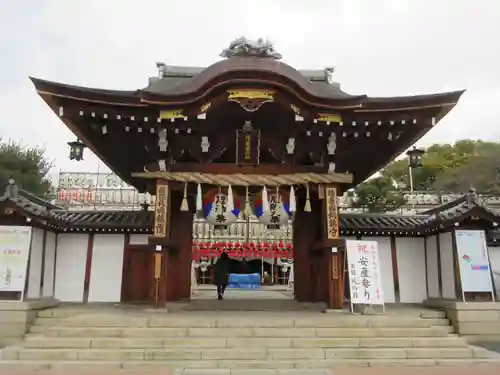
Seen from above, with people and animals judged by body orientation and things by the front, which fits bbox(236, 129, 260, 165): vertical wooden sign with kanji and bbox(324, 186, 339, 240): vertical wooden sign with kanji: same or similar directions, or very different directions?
same or similar directions

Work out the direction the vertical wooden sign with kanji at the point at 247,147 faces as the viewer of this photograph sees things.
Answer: facing the viewer

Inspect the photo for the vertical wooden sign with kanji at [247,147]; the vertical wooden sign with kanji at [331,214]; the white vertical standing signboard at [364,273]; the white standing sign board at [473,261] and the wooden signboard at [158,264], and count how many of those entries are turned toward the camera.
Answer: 5

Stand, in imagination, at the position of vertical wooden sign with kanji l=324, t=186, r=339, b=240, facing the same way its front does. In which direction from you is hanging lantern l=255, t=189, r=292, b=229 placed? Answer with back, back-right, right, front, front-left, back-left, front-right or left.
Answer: right

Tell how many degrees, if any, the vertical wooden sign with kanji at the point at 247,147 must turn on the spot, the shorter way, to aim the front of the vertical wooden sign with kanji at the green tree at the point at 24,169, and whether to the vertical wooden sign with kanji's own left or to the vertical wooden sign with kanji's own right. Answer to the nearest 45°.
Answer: approximately 135° to the vertical wooden sign with kanji's own right

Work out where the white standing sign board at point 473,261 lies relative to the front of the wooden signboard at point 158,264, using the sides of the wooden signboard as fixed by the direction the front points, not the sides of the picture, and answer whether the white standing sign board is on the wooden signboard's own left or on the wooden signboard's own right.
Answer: on the wooden signboard's own left

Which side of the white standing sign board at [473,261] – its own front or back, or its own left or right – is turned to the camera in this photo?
front

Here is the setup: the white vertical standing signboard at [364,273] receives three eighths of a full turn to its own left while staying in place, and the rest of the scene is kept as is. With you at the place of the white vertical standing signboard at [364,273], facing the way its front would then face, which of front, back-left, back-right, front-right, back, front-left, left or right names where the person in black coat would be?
left

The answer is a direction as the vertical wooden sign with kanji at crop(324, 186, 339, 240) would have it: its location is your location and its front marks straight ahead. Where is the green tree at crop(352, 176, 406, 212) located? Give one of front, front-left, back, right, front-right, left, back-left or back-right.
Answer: back

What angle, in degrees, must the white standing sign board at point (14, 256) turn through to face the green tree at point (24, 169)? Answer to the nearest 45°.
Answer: approximately 180°

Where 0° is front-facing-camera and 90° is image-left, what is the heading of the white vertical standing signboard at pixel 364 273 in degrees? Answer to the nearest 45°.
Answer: approximately 0°

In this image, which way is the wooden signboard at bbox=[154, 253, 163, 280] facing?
toward the camera
